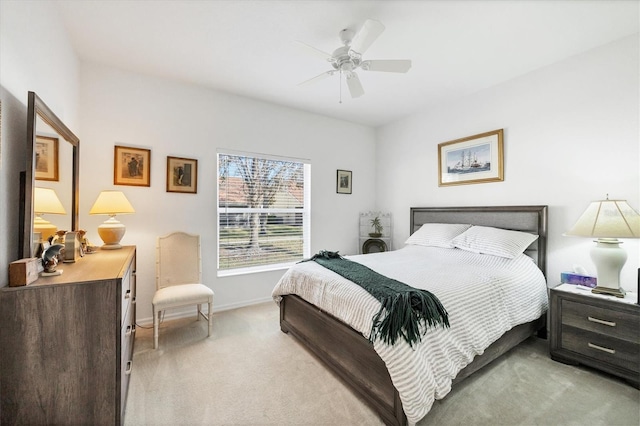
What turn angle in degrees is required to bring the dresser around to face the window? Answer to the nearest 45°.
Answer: approximately 45° to its left

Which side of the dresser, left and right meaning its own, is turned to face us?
right

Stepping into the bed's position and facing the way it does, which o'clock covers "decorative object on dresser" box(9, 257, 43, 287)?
The decorative object on dresser is roughly at 12 o'clock from the bed.

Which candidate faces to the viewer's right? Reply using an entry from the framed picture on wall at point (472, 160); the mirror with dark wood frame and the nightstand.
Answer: the mirror with dark wood frame

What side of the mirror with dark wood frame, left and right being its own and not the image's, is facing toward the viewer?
right

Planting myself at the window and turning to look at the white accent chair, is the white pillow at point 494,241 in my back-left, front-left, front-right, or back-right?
back-left

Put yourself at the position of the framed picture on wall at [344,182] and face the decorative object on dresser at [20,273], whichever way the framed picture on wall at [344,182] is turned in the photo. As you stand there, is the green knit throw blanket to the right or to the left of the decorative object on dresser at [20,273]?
left

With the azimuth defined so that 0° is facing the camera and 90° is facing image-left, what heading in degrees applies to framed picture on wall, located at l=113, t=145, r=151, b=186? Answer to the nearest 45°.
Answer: approximately 315°

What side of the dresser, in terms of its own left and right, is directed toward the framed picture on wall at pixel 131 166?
left
